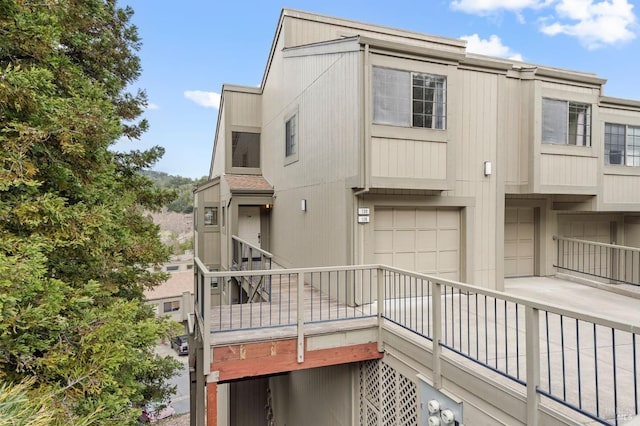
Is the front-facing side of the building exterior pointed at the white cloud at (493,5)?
no

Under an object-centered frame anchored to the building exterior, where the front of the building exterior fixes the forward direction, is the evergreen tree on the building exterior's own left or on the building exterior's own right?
on the building exterior's own right

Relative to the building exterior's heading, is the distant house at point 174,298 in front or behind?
behind

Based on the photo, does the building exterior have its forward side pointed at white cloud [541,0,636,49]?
no

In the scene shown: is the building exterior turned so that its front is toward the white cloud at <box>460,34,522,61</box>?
no
